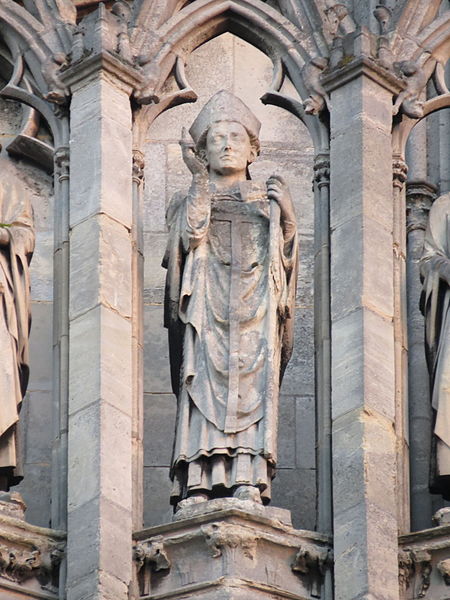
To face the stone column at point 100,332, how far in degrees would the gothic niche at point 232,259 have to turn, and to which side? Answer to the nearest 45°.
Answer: approximately 45° to its right

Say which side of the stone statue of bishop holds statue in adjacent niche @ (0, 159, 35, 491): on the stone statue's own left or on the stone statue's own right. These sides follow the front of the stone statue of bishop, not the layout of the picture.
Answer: on the stone statue's own right

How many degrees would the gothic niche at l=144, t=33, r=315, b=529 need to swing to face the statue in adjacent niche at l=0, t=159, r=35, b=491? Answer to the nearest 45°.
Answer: approximately 45° to its right

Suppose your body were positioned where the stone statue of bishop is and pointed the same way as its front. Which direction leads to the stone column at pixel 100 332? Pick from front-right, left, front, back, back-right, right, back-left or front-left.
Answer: right

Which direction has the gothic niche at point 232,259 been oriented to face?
toward the camera

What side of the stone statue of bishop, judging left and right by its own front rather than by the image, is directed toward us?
front

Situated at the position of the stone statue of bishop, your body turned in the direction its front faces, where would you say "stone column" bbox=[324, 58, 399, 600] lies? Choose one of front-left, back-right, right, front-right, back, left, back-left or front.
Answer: left
